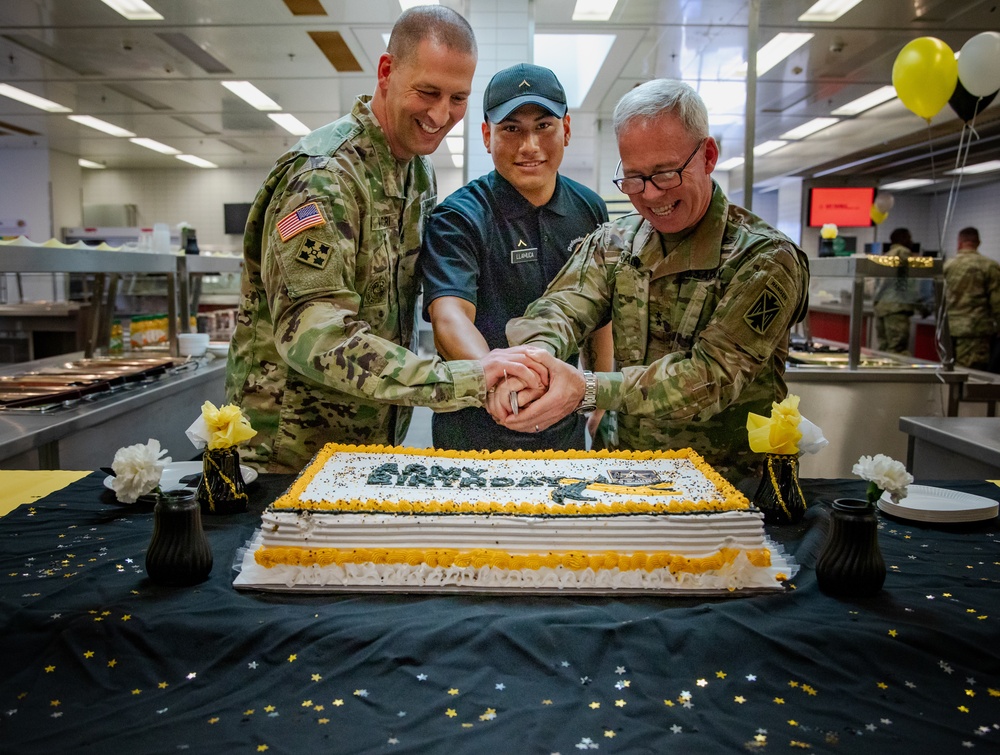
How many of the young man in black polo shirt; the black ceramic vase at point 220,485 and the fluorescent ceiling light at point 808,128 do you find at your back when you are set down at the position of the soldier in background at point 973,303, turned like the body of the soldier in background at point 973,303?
2

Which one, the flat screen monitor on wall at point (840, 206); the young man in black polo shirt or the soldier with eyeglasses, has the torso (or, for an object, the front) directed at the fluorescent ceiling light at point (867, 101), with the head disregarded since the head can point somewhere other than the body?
the flat screen monitor on wall

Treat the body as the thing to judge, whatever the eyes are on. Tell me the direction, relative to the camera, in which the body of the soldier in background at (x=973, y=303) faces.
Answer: away from the camera

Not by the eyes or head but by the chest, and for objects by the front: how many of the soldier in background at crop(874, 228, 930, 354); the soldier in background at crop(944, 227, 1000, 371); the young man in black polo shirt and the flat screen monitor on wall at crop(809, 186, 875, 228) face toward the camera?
2

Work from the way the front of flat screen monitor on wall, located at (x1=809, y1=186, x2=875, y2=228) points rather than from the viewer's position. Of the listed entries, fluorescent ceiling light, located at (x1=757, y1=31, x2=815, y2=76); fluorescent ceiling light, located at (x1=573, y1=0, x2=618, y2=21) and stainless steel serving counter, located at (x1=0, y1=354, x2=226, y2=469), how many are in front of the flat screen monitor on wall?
3

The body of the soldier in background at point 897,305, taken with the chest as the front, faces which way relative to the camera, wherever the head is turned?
away from the camera

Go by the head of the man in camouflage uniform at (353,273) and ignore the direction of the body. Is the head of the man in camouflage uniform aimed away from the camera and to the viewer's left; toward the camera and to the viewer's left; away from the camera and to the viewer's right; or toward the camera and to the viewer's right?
toward the camera and to the viewer's right

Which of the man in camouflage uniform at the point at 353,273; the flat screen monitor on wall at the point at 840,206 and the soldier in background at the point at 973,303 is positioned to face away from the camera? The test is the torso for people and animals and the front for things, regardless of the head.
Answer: the soldier in background
